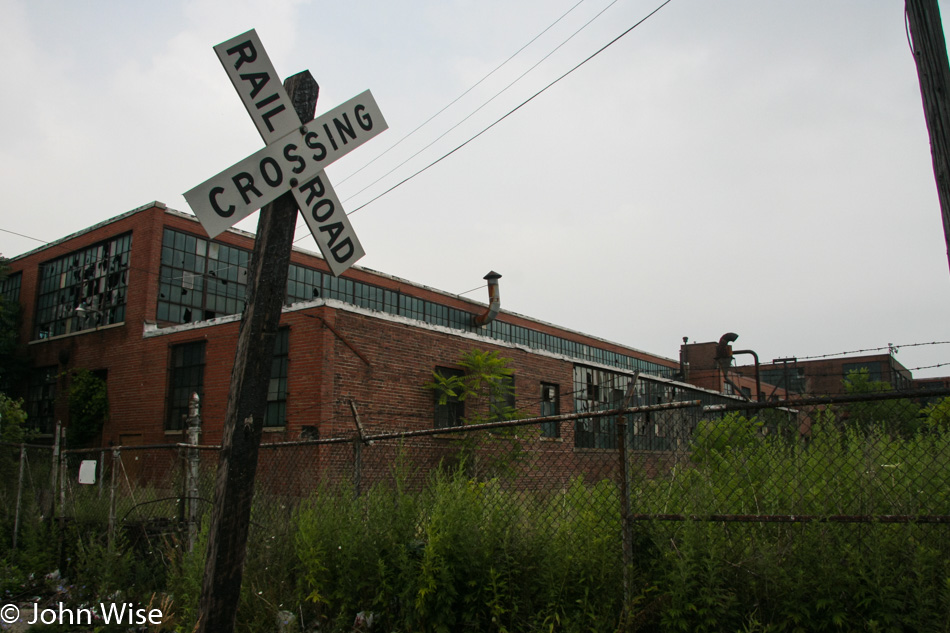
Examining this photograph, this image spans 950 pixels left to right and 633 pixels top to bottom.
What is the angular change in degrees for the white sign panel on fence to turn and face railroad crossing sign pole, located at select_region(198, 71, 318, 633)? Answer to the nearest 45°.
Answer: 0° — it already faces it

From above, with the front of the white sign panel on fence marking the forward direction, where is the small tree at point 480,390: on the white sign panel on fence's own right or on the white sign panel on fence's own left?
on the white sign panel on fence's own left

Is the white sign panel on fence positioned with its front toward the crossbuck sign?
yes

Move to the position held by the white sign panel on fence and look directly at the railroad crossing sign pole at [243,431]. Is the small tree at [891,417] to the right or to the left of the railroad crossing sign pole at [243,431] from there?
left

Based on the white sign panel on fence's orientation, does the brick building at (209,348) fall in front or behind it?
behind

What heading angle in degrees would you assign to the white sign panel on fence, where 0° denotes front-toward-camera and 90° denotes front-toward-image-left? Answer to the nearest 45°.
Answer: approximately 0°

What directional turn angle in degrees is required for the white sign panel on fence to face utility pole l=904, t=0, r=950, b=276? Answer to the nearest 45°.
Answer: approximately 45° to its left

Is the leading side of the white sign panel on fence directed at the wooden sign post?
yes
